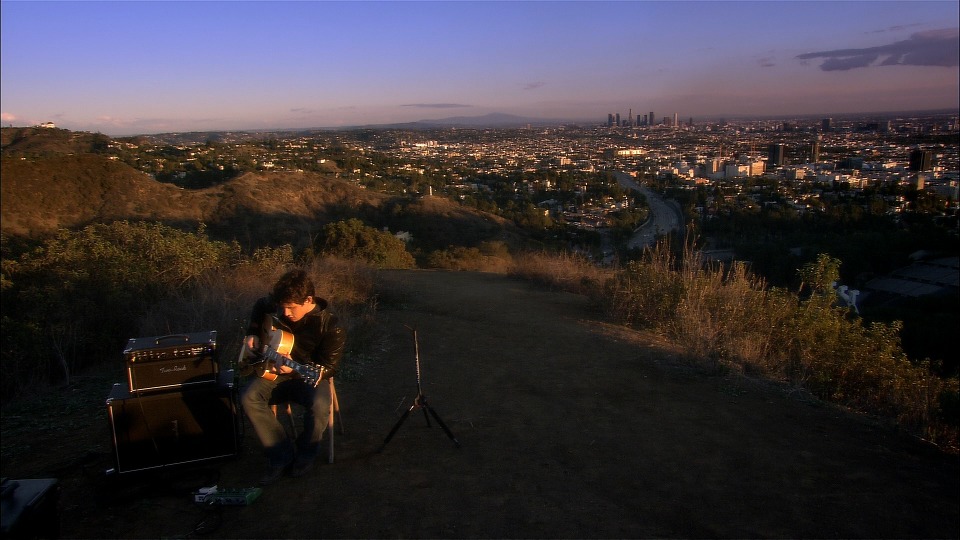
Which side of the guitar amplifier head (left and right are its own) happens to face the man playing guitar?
left

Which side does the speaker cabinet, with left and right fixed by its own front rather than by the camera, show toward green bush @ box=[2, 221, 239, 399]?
back

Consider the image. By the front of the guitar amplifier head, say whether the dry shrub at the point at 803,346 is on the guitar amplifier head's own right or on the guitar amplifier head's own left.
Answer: on the guitar amplifier head's own left

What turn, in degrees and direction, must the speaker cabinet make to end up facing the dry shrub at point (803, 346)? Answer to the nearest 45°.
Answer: approximately 90° to its left

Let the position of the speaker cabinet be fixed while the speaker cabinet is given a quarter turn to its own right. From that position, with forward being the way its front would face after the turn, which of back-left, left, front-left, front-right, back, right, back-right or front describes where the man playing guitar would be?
back

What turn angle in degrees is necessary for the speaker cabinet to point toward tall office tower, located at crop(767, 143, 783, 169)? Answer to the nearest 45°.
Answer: approximately 135° to its left

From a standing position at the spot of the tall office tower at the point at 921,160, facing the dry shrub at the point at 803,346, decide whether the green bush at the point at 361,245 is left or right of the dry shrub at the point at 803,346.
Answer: right

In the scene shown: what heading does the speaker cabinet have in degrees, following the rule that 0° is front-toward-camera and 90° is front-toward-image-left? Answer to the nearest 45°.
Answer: approximately 0°
